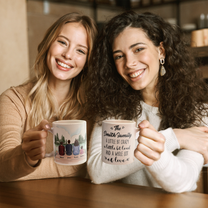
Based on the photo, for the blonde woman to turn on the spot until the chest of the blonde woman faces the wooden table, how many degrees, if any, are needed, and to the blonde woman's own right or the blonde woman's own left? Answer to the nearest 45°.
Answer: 0° — they already face it

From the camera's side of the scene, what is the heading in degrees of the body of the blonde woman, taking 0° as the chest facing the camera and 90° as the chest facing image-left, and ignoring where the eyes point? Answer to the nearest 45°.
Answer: approximately 0°
